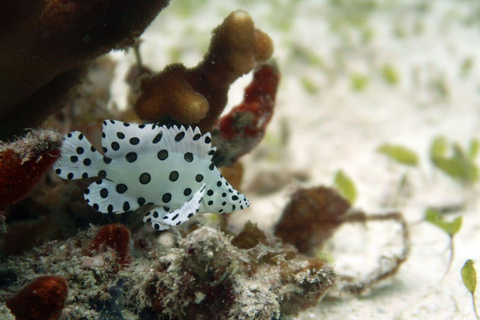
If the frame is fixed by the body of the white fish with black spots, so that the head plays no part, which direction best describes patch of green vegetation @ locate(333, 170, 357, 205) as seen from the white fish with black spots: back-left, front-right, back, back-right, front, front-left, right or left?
front-left

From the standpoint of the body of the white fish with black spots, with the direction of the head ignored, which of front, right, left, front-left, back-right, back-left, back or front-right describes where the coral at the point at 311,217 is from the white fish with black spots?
front-left

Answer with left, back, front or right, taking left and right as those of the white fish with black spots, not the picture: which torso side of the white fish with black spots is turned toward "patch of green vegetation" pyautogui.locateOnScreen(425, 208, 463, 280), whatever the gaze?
front

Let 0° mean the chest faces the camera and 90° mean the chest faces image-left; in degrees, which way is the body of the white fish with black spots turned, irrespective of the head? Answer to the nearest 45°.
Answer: approximately 270°

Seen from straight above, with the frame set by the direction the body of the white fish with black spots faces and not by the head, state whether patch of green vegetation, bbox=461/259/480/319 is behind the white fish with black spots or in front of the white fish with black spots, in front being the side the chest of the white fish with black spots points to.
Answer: in front
